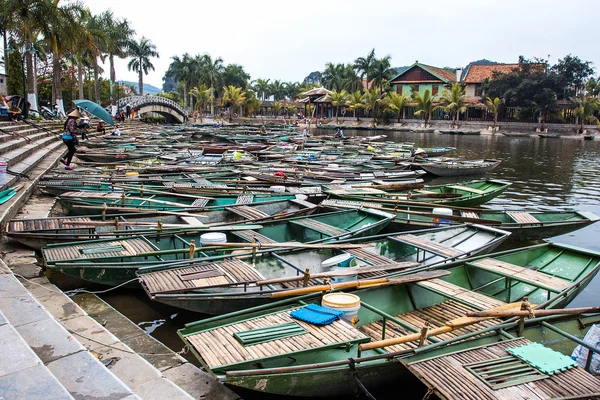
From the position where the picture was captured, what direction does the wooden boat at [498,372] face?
facing away from the viewer and to the right of the viewer

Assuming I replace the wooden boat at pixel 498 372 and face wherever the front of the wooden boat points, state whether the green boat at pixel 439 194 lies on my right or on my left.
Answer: on my left

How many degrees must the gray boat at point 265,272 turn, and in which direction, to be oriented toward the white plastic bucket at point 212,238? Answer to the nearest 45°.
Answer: approximately 90° to its left

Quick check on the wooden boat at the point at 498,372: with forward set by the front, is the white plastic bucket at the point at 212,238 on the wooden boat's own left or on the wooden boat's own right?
on the wooden boat's own left

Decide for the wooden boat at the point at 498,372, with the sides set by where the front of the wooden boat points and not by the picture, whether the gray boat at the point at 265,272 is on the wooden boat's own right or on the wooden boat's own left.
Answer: on the wooden boat's own left

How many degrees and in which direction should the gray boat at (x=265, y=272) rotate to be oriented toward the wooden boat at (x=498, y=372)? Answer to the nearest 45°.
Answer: approximately 90° to its right

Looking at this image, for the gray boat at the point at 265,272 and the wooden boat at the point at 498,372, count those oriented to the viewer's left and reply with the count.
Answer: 0

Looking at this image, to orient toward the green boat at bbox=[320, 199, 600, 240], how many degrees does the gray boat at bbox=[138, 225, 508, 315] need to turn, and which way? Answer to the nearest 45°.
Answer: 0° — it already faces it

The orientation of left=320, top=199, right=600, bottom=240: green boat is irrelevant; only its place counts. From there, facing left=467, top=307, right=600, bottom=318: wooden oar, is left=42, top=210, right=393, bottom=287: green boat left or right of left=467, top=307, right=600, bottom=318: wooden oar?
right

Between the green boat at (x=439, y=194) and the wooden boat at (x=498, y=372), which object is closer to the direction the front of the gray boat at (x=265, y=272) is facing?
the green boat

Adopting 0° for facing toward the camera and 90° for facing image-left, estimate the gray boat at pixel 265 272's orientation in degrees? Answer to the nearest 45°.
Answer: approximately 225°

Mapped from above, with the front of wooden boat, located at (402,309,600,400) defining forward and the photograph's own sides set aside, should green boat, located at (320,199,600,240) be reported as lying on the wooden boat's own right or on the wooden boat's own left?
on the wooden boat's own left
